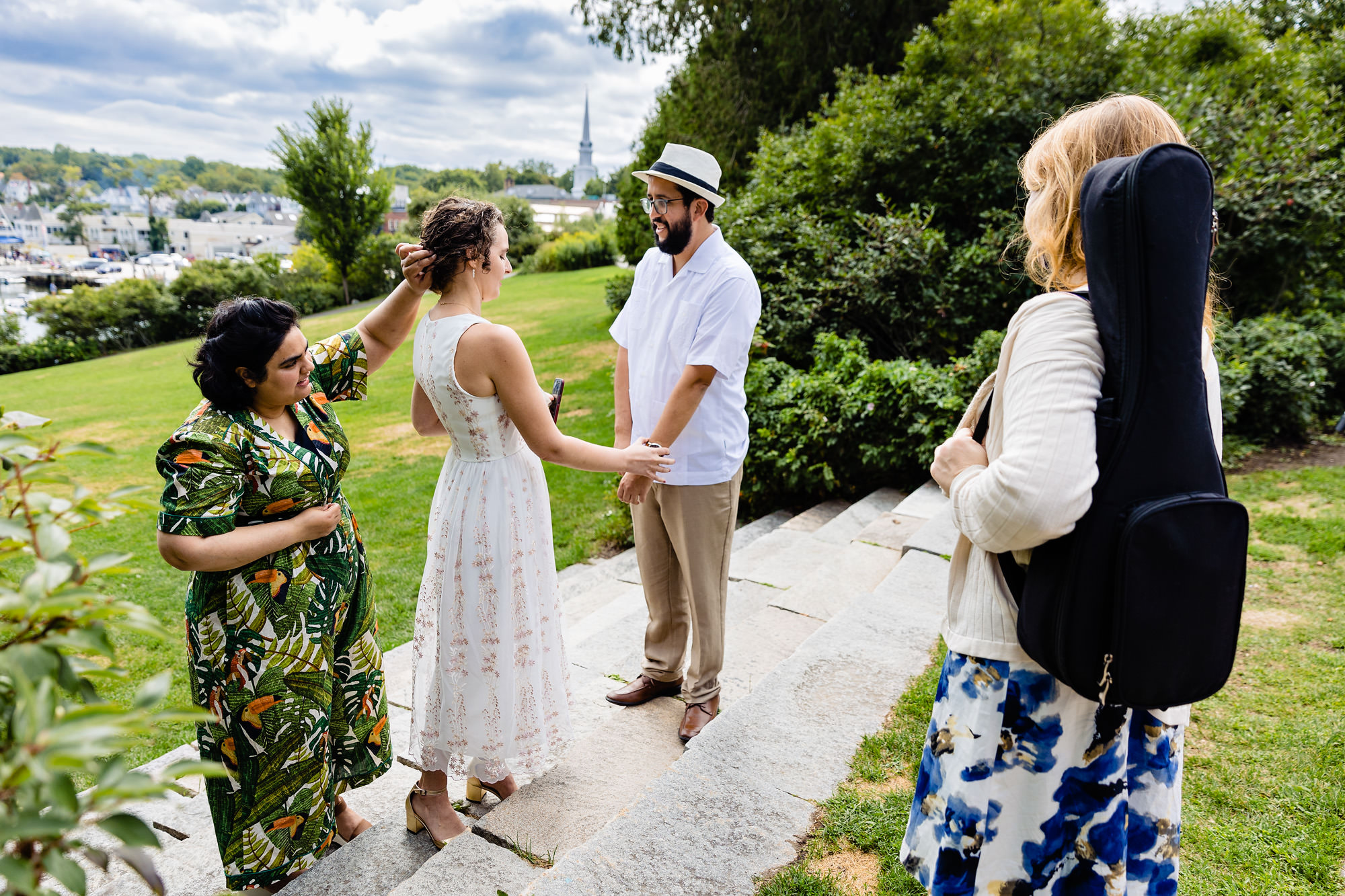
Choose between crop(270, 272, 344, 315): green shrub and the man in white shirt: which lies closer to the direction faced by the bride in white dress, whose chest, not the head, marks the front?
the man in white shirt

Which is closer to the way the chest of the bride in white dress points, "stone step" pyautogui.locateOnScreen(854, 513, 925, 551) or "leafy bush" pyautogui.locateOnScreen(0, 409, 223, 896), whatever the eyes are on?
the stone step

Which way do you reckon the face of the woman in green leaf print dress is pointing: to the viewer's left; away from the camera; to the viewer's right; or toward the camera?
to the viewer's right

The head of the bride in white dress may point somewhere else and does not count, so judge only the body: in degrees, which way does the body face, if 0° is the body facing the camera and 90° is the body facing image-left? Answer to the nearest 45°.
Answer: approximately 225°

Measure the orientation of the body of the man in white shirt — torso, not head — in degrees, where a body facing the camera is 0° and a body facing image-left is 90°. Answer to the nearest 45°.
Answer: approximately 45°

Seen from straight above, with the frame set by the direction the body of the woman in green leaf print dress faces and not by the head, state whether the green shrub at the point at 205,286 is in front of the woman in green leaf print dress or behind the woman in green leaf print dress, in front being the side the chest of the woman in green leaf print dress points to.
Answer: behind

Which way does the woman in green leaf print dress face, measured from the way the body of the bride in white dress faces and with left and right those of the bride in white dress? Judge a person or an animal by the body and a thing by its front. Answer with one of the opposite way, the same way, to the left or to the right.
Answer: to the right

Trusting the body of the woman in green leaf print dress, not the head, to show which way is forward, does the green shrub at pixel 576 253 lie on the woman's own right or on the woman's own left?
on the woman's own left

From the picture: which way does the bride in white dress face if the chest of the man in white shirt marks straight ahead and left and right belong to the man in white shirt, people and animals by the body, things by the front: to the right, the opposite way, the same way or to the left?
the opposite way

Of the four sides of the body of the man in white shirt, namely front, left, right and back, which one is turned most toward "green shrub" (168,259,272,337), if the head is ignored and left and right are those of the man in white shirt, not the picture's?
right

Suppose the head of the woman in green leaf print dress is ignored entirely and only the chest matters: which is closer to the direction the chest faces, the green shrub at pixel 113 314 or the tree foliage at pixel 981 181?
the tree foliage

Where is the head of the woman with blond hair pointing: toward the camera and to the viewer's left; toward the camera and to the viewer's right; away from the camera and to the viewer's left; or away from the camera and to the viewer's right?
away from the camera and to the viewer's left
